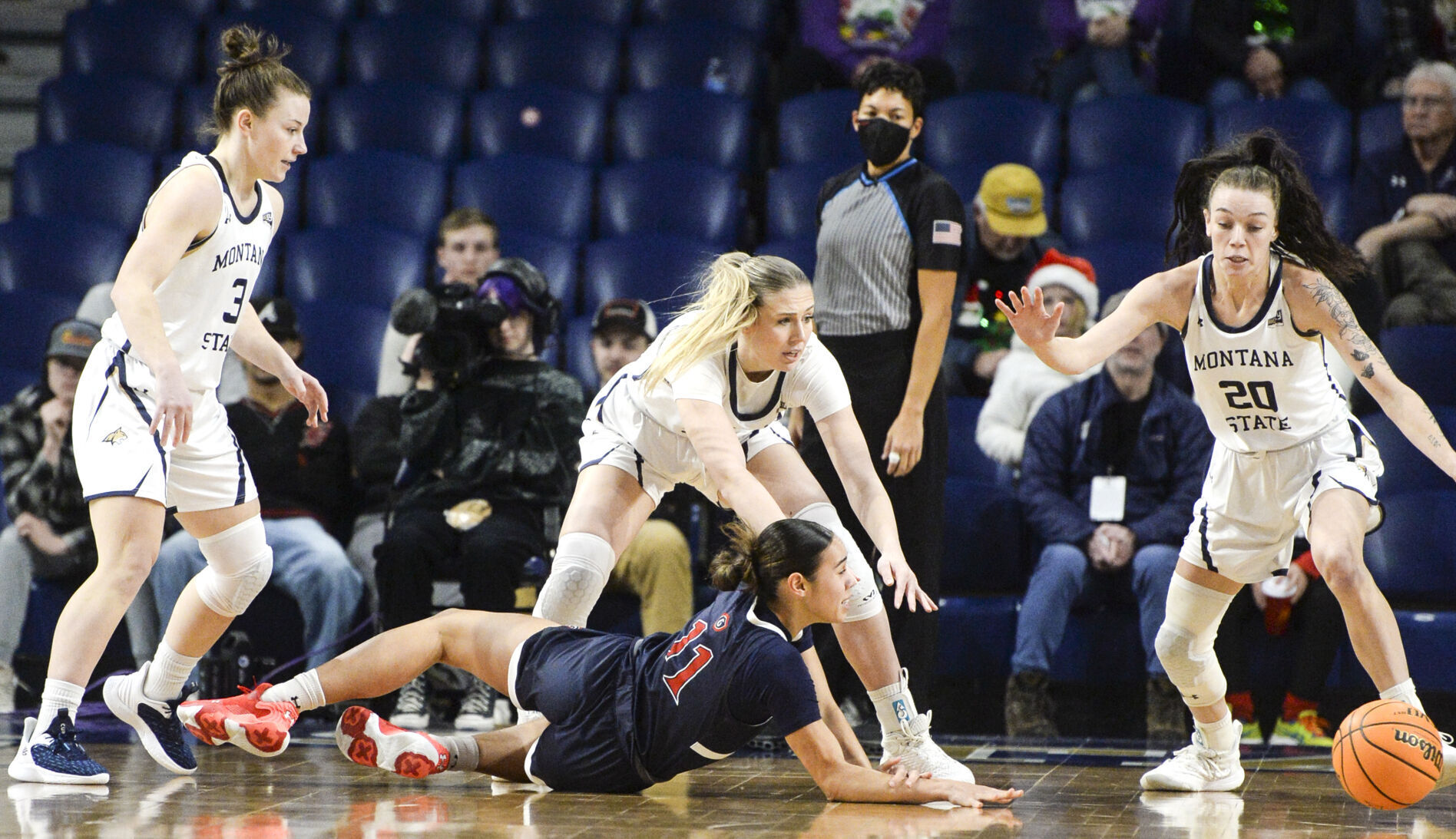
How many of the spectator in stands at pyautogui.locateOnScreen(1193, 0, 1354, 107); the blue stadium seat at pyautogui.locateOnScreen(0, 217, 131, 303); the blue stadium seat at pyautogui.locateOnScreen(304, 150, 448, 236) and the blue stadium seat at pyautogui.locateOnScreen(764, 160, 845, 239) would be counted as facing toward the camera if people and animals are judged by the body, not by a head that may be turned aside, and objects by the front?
4

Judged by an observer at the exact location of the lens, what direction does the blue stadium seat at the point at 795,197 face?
facing the viewer

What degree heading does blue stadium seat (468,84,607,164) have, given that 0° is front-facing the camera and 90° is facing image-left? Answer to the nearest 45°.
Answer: approximately 0°

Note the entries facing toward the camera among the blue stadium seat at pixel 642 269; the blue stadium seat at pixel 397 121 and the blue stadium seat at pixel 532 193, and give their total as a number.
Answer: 3

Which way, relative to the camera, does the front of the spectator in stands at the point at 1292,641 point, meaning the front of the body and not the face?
toward the camera

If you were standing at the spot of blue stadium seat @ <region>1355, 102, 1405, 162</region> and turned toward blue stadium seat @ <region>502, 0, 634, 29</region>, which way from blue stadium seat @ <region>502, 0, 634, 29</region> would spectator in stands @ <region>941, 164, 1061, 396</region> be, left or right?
left

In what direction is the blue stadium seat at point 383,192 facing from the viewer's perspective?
toward the camera

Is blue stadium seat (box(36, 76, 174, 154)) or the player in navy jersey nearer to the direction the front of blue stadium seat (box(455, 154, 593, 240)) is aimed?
the player in navy jersey

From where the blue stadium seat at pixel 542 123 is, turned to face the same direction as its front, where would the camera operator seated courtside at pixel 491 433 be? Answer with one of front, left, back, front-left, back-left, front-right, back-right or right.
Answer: front

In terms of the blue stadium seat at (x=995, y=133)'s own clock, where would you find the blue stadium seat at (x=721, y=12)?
the blue stadium seat at (x=721, y=12) is roughly at 4 o'clock from the blue stadium seat at (x=995, y=133).

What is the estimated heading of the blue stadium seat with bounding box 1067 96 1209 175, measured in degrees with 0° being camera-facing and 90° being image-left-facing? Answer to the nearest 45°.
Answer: approximately 0°

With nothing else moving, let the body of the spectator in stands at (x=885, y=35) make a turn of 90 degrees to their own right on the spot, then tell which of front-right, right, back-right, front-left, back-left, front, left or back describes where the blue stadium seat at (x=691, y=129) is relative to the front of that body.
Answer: front
